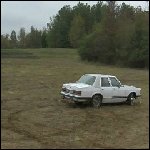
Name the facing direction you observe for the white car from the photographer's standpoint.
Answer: facing away from the viewer and to the right of the viewer
